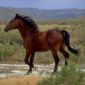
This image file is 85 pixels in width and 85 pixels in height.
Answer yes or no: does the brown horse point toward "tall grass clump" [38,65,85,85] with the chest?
no

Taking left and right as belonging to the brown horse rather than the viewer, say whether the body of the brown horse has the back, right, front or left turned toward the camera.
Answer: left
